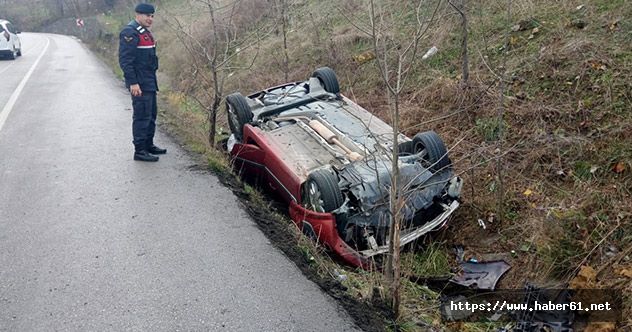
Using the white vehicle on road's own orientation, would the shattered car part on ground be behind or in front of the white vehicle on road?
in front

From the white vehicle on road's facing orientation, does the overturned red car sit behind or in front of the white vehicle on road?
in front

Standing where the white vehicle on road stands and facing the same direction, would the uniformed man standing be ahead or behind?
ahead
